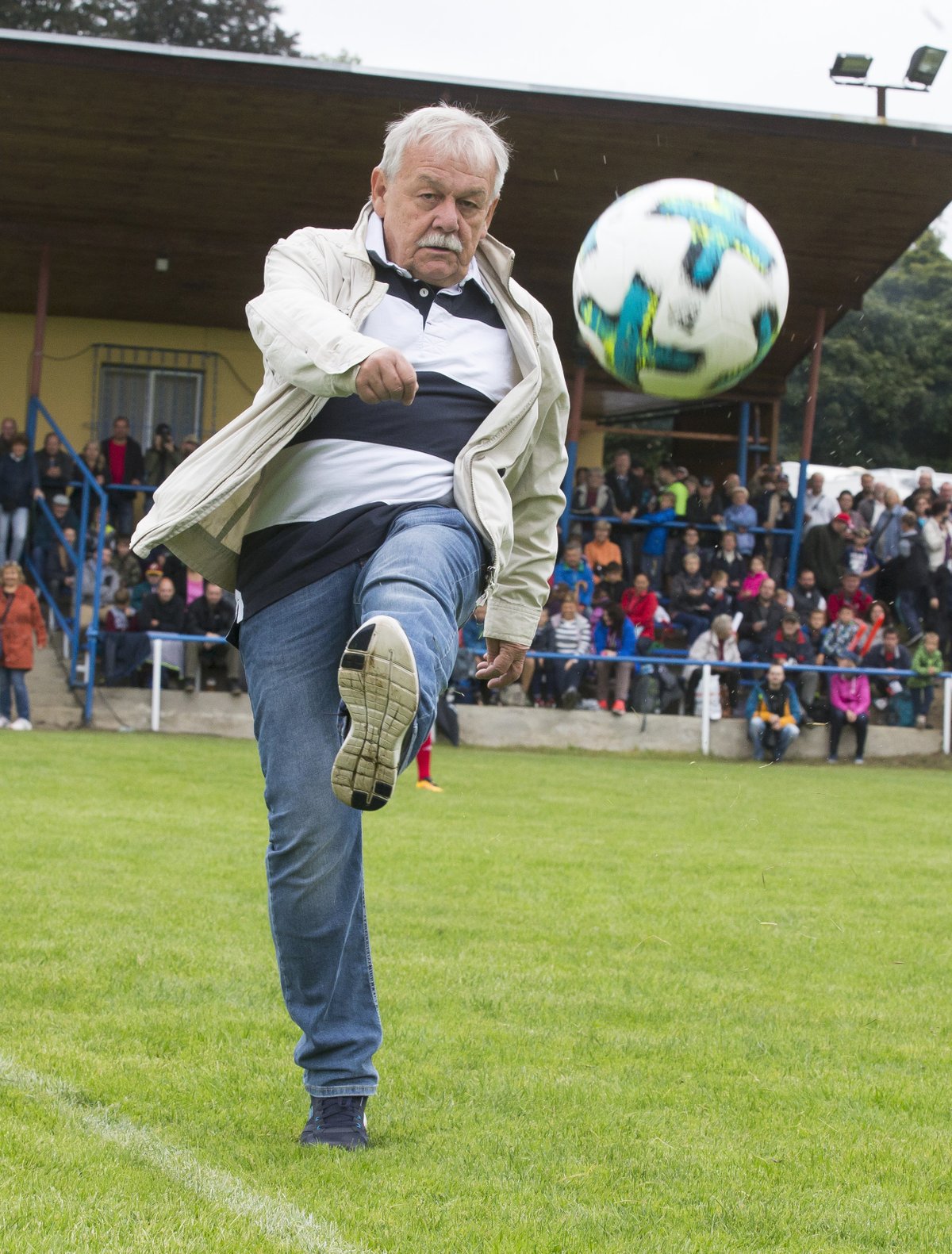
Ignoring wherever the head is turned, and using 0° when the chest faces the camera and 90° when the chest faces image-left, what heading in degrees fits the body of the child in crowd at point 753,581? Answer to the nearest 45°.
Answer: approximately 0°

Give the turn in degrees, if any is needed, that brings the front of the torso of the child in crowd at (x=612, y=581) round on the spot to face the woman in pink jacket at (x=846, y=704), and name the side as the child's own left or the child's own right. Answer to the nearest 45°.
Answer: approximately 90° to the child's own left

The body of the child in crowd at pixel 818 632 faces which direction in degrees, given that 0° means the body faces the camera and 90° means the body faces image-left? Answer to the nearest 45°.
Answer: approximately 0°

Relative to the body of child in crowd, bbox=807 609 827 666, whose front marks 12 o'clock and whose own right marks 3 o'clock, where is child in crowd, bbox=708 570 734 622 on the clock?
child in crowd, bbox=708 570 734 622 is roughly at 3 o'clock from child in crowd, bbox=807 609 827 666.
